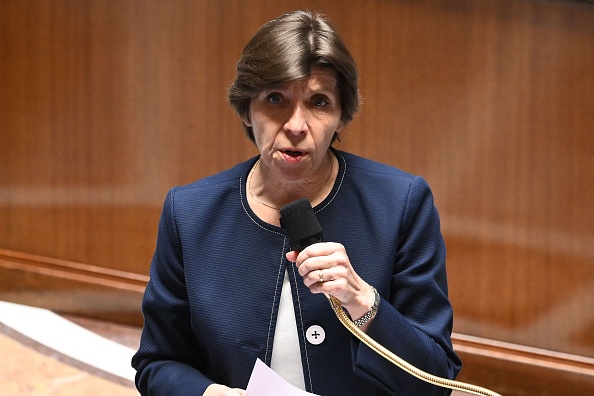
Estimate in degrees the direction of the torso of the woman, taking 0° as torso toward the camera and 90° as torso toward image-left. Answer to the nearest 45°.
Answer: approximately 0°
